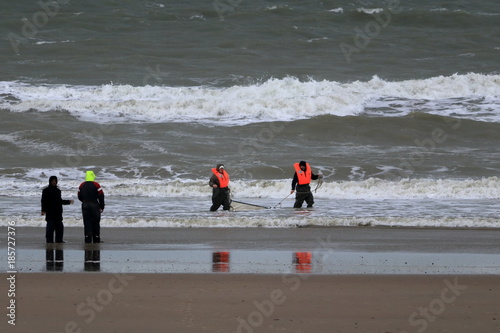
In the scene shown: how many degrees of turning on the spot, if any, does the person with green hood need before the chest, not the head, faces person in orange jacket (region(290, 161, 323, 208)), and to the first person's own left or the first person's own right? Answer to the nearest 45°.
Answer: approximately 45° to the first person's own right

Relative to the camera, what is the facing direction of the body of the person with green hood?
away from the camera

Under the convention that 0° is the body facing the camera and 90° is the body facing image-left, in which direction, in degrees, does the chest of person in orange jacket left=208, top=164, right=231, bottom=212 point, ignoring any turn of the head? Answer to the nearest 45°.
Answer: approximately 315°

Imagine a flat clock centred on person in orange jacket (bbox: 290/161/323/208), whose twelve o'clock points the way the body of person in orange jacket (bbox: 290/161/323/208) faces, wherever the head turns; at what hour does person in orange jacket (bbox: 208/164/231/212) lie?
person in orange jacket (bbox: 208/164/231/212) is roughly at 2 o'clock from person in orange jacket (bbox: 290/161/323/208).

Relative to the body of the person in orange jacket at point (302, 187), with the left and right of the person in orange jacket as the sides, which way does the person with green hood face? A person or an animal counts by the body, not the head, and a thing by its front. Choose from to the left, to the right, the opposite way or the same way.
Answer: the opposite way

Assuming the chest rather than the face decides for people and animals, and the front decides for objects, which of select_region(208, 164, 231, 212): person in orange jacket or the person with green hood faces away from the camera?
the person with green hood

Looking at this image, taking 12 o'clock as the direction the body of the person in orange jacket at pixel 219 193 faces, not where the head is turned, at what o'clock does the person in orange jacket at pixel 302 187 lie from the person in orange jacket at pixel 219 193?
the person in orange jacket at pixel 302 187 is roughly at 10 o'clock from the person in orange jacket at pixel 219 193.

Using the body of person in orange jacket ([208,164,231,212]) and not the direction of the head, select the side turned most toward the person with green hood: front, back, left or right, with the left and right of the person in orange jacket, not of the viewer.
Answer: right

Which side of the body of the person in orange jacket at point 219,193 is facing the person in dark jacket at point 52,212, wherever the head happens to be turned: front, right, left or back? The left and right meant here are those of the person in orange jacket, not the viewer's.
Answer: right

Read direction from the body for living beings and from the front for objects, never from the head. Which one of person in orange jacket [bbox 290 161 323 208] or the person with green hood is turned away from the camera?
the person with green hood

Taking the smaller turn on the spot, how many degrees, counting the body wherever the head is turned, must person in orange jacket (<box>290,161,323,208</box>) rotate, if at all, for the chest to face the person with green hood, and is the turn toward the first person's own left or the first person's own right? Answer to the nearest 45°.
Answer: approximately 45° to the first person's own right
